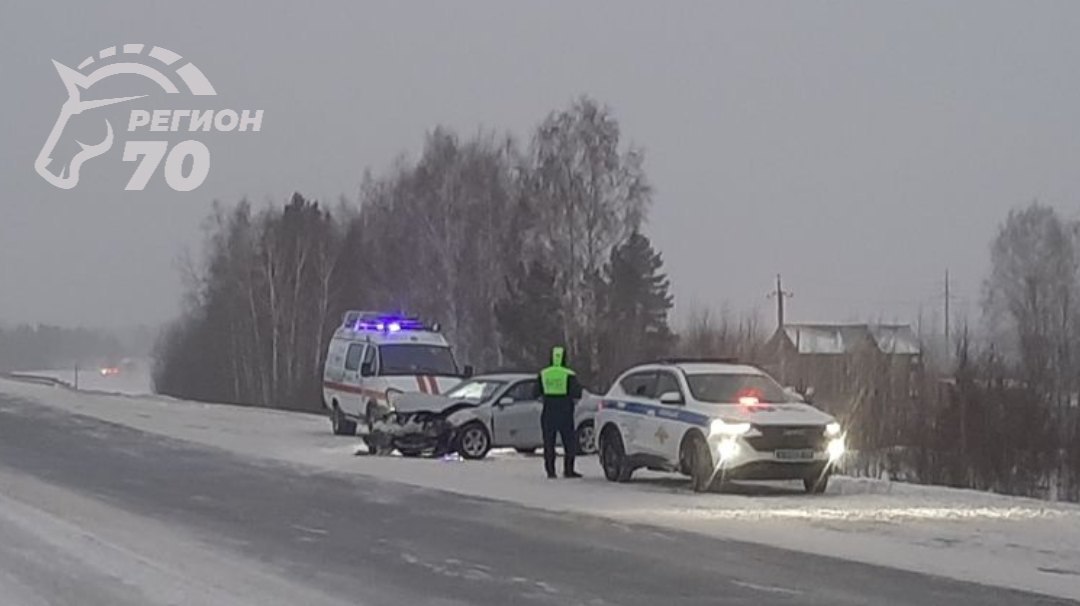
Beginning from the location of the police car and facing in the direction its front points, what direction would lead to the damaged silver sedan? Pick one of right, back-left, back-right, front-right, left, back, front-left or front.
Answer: back

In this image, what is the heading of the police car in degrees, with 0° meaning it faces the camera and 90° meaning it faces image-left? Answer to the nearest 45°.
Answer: approximately 315°

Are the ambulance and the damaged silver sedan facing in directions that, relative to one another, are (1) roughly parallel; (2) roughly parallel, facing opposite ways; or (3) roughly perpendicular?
roughly perpendicular

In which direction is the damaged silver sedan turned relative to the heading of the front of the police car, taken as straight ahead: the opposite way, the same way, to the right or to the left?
to the right

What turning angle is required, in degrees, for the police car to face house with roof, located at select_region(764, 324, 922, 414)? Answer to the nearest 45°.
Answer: approximately 135° to its left

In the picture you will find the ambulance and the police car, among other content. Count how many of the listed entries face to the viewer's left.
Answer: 0

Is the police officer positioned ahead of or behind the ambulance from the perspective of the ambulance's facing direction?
ahead

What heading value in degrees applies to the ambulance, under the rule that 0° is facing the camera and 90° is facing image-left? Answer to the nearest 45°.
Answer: approximately 315°

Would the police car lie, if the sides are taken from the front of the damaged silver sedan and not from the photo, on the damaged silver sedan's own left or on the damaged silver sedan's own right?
on the damaged silver sedan's own left

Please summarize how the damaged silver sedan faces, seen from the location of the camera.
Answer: facing the viewer and to the left of the viewer

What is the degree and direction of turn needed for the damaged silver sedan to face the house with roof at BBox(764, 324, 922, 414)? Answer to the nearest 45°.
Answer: approximately 180°
